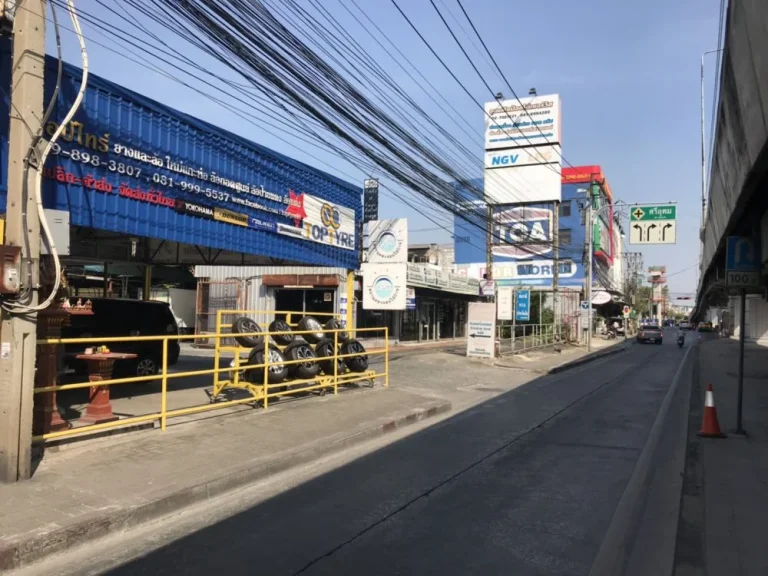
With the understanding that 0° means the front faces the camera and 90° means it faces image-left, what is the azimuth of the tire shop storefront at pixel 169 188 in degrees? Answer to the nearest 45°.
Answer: approximately 315°

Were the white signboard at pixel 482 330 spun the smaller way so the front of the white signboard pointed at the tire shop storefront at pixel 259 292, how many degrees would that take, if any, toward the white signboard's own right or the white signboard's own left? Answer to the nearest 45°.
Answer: approximately 90° to the white signboard's own right

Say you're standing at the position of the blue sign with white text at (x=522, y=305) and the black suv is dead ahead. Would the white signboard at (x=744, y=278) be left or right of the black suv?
left

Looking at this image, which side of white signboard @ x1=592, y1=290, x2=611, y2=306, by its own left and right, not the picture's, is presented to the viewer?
front

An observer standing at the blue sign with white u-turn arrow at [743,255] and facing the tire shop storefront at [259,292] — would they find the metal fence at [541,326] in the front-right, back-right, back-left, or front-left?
front-right

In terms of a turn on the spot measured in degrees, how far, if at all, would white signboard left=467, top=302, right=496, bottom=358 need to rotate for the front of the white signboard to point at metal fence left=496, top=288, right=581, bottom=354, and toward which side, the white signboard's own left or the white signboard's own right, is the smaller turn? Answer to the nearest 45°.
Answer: approximately 180°

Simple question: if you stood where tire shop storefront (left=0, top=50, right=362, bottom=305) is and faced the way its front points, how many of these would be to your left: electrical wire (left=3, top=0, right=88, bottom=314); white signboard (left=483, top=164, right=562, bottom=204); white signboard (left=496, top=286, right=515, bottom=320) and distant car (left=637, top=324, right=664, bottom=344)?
3

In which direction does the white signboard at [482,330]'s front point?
toward the camera

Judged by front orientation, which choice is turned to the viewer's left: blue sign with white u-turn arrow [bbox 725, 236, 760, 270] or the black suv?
the black suv

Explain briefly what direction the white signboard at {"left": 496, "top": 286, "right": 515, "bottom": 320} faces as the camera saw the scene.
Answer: facing the viewer

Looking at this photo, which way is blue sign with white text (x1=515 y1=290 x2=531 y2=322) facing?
toward the camera

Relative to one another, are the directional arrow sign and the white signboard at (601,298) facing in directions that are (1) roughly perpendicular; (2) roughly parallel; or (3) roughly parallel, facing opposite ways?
roughly parallel

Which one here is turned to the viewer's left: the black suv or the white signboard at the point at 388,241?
the black suv

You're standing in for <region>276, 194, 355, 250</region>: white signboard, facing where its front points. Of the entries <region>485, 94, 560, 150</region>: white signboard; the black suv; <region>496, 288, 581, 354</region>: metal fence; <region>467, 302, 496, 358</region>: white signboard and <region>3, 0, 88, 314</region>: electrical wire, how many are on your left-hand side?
3

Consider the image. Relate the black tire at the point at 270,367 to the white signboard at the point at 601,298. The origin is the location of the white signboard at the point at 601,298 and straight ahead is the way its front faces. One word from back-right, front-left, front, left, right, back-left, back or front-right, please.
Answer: front
